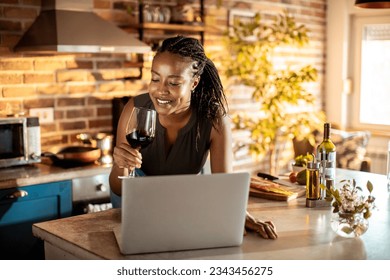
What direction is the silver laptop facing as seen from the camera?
away from the camera

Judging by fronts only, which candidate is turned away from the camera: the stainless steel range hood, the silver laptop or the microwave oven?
the silver laptop

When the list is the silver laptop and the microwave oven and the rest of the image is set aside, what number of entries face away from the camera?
1

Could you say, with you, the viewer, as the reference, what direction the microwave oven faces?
facing the viewer and to the right of the viewer

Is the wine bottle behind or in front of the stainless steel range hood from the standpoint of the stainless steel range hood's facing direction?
in front

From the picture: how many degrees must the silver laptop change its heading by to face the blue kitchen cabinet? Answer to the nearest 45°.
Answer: approximately 45° to its left

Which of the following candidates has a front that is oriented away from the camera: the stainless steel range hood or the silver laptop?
the silver laptop

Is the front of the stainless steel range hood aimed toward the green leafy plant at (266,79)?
no

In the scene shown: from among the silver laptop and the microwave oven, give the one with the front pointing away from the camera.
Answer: the silver laptop

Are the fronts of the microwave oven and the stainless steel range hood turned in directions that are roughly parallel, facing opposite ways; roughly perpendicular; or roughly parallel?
roughly parallel

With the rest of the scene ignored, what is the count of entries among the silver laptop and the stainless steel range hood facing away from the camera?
1
